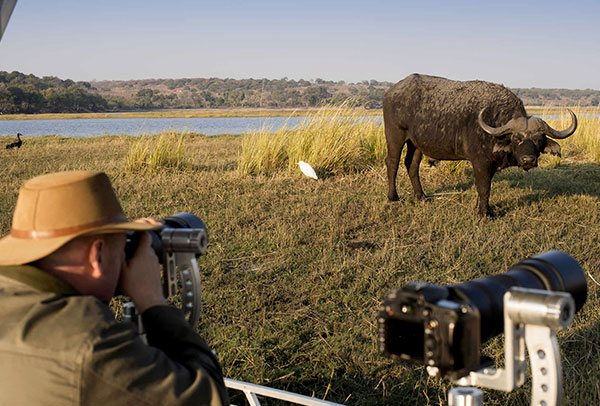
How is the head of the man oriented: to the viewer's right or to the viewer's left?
to the viewer's right

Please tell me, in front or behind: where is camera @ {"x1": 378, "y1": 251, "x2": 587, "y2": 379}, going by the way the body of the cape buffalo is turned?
in front

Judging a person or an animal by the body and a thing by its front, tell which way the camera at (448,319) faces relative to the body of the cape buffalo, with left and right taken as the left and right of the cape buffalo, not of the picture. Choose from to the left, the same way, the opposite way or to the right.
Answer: to the left

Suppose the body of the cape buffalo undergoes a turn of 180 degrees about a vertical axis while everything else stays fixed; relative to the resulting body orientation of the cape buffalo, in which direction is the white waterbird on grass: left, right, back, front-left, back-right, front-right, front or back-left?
front

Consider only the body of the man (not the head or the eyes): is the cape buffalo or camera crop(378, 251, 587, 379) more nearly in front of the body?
the cape buffalo

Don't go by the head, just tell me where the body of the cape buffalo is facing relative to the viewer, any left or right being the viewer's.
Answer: facing the viewer and to the right of the viewer

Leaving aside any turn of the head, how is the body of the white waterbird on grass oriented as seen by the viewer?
to the viewer's left

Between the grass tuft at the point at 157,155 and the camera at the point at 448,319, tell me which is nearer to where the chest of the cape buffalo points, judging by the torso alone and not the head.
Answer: the camera

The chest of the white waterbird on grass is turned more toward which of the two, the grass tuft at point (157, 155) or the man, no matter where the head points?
the grass tuft

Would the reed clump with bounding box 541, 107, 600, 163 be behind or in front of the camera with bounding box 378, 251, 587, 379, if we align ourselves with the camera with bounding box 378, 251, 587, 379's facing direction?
in front

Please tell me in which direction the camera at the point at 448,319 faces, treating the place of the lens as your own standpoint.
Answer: facing away from the viewer and to the right of the viewer

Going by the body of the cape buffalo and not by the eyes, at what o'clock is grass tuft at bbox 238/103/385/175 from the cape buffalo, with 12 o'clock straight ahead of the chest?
The grass tuft is roughly at 6 o'clock from the cape buffalo.

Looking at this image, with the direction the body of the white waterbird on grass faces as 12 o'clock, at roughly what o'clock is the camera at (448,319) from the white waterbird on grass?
The camera is roughly at 9 o'clock from the white waterbird on grass.

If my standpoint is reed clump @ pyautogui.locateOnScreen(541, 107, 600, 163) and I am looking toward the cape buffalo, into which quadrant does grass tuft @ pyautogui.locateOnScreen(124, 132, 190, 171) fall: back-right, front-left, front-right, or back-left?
front-right

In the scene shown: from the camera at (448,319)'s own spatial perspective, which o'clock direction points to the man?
The man is roughly at 7 o'clock from the camera.

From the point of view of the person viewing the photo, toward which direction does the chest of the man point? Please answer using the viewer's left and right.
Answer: facing away from the viewer and to the right of the viewer

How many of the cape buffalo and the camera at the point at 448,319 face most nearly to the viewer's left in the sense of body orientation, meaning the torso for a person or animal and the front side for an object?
0

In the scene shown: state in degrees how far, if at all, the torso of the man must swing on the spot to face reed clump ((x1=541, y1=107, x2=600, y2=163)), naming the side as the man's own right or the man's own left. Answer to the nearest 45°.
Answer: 0° — they already face it

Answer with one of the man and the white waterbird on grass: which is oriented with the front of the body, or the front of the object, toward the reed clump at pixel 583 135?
the man
